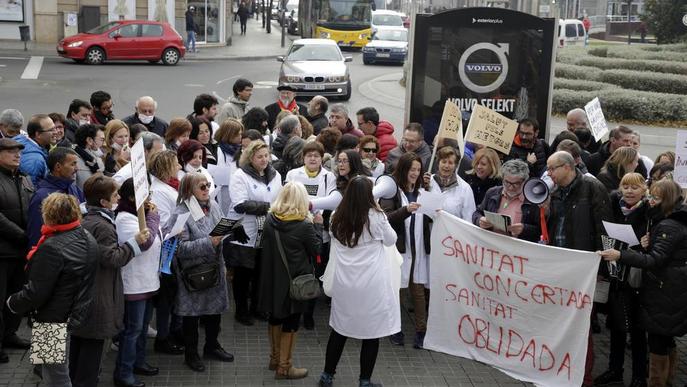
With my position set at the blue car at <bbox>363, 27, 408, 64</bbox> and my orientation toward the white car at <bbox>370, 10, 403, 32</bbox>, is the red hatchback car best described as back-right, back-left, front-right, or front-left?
back-left

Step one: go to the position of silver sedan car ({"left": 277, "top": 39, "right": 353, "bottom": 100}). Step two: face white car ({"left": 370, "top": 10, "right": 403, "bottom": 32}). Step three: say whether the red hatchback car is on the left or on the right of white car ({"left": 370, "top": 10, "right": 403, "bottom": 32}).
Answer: left

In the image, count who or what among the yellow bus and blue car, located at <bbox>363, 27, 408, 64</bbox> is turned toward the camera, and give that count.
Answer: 2

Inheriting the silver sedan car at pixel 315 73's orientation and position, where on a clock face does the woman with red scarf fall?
The woman with red scarf is roughly at 12 o'clock from the silver sedan car.

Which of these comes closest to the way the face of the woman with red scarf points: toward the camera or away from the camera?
away from the camera

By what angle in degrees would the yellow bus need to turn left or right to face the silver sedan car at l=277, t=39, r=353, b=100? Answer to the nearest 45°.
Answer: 0° — it already faces it

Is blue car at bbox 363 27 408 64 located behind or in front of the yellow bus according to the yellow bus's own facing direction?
in front

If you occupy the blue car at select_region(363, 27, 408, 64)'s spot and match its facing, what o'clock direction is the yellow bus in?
The yellow bus is roughly at 5 o'clock from the blue car.

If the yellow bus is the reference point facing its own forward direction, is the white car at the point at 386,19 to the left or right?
on its left

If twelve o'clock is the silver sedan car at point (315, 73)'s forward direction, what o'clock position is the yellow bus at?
The yellow bus is roughly at 6 o'clock from the silver sedan car.

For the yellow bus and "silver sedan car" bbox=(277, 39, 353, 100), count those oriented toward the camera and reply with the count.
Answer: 2

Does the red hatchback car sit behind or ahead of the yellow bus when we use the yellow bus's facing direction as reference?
ahead
